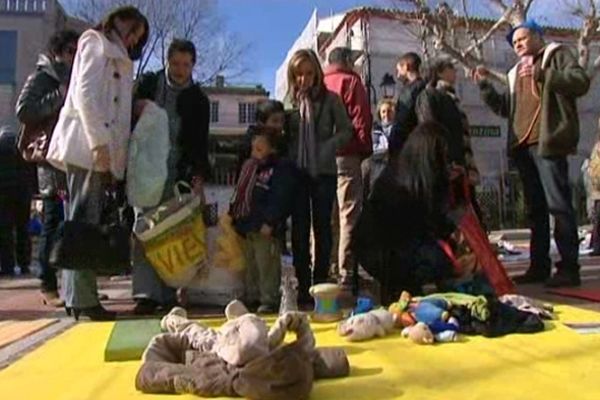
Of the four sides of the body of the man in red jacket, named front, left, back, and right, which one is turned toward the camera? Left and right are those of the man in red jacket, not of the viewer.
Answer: back

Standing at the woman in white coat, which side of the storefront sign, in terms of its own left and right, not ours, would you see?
front

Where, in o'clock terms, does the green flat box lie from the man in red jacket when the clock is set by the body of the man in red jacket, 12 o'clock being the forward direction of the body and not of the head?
The green flat box is roughly at 7 o'clock from the man in red jacket.

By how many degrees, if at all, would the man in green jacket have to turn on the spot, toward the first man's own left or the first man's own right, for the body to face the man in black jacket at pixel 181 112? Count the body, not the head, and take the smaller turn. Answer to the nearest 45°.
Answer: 0° — they already face them

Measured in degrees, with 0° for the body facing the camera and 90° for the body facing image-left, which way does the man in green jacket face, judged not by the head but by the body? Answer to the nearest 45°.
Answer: approximately 45°

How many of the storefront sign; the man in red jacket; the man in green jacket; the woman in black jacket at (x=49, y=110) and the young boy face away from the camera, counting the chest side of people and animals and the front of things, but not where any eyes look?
1

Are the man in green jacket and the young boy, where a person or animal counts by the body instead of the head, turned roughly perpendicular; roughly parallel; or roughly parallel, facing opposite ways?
roughly parallel

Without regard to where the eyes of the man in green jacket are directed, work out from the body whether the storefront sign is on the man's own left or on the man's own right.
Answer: on the man's own right

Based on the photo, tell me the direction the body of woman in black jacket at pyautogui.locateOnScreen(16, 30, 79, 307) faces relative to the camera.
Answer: to the viewer's right

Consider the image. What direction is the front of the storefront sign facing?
toward the camera

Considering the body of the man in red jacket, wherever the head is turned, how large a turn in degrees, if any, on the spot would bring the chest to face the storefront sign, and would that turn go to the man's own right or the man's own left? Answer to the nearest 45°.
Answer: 0° — they already face it

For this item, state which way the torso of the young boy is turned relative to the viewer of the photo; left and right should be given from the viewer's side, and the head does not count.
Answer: facing the viewer and to the left of the viewer

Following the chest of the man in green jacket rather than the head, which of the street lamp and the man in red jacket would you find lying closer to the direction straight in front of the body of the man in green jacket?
the man in red jacket

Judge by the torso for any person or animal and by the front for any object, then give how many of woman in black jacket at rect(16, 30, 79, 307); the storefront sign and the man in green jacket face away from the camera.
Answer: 0

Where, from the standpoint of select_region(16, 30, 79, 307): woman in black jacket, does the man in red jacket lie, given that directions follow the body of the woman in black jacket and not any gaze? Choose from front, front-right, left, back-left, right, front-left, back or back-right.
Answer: front

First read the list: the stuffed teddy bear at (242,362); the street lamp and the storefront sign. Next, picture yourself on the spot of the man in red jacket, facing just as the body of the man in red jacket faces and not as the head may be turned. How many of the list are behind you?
1

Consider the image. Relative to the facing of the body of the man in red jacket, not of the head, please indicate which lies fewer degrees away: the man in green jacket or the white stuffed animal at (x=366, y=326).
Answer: the man in green jacket
